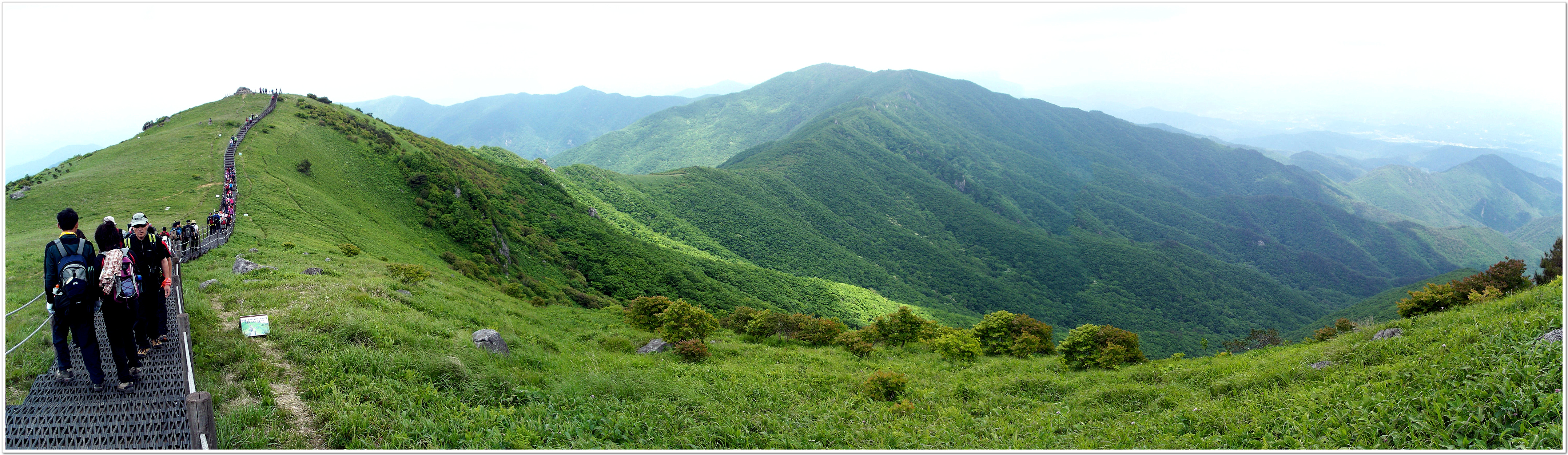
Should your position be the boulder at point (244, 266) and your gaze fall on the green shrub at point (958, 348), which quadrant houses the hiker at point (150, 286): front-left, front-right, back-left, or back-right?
front-right

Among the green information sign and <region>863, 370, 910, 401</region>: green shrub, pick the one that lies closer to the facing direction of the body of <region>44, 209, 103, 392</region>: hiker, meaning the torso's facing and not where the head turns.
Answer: the green information sign

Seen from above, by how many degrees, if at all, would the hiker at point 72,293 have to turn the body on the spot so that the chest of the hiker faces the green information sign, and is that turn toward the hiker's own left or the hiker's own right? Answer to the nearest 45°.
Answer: approximately 45° to the hiker's own right

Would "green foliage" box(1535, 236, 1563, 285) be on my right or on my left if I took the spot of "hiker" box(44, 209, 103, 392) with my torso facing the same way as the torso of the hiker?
on my right

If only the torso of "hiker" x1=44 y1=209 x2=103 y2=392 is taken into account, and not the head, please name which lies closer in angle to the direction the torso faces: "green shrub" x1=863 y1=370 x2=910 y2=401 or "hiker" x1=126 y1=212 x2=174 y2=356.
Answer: the hiker

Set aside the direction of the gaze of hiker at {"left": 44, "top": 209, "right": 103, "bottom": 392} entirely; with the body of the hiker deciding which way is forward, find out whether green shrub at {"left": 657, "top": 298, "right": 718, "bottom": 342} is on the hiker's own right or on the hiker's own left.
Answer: on the hiker's own right

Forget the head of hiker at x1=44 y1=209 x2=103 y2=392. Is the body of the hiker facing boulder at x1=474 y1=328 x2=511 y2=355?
no

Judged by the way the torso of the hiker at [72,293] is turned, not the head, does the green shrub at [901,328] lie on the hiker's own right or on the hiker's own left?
on the hiker's own right

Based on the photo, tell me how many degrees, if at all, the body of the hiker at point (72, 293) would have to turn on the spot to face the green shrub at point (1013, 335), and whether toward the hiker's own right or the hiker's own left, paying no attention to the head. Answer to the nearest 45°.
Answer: approximately 90° to the hiker's own right

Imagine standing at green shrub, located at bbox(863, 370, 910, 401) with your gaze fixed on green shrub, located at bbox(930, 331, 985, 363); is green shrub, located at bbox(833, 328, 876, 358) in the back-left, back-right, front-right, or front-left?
front-left

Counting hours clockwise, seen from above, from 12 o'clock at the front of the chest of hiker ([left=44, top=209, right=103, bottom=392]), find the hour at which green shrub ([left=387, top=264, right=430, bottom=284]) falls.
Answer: The green shrub is roughly at 1 o'clock from the hiker.

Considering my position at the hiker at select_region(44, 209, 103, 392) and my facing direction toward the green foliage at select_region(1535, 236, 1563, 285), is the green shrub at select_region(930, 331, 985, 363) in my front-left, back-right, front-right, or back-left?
front-left

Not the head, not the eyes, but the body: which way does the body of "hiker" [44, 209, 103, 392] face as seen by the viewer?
away from the camera
